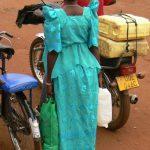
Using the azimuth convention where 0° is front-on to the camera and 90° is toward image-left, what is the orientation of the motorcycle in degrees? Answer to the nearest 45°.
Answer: approximately 135°

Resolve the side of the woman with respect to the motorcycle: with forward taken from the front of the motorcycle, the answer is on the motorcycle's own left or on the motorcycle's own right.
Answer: on the motorcycle's own left
